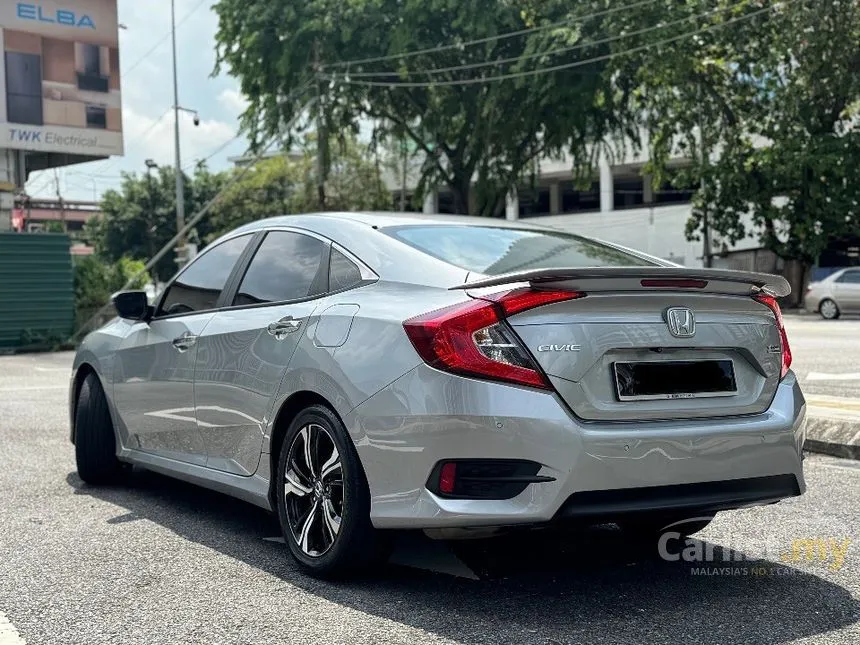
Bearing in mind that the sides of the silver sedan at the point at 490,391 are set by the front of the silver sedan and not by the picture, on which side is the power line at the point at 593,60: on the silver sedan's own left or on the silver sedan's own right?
on the silver sedan's own right

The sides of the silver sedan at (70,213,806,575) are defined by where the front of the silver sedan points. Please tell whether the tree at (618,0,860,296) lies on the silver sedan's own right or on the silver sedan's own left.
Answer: on the silver sedan's own right

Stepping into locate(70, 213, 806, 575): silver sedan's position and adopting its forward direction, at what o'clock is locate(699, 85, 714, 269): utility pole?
The utility pole is roughly at 2 o'clock from the silver sedan.

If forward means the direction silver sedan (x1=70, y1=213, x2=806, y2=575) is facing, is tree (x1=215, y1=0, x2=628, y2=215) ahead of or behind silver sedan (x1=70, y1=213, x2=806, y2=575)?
ahead

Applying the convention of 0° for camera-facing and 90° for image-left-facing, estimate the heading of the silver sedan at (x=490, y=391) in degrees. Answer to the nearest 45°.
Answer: approximately 135°

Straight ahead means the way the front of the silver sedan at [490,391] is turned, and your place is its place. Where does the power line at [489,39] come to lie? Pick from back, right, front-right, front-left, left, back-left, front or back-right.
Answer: front-right
